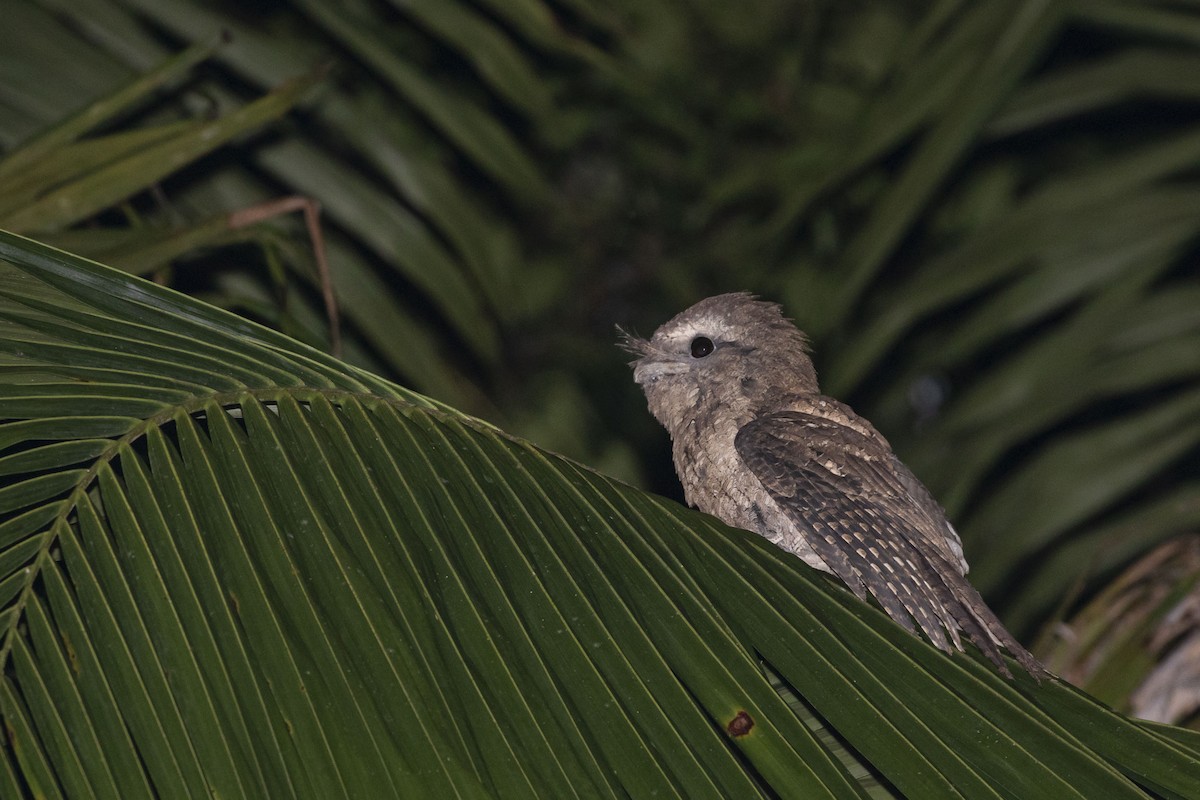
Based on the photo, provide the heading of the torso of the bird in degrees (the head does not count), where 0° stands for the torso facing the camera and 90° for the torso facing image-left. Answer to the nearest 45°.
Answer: approximately 90°
